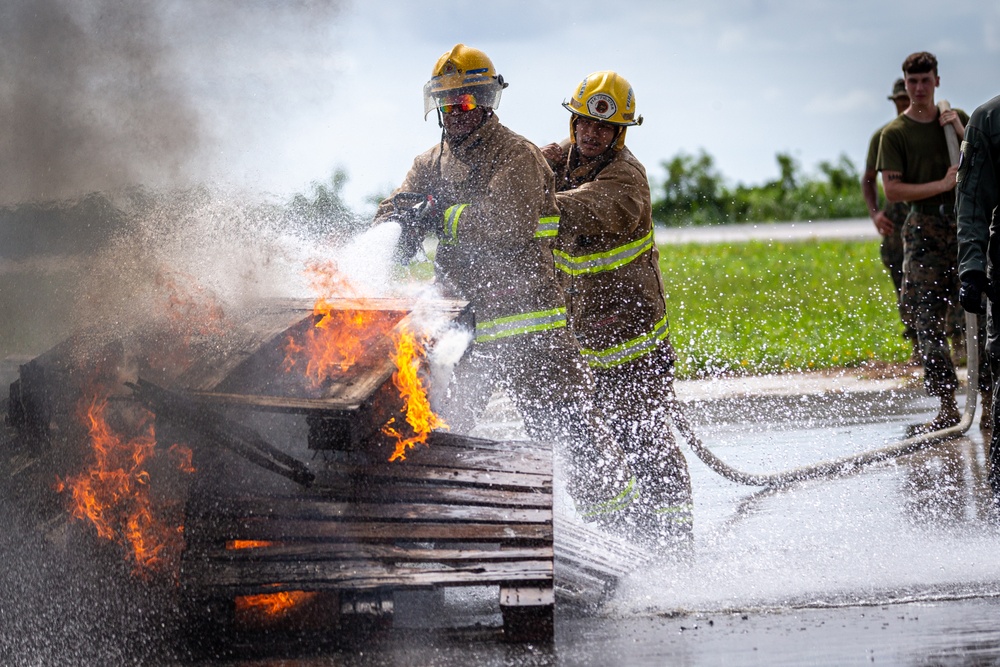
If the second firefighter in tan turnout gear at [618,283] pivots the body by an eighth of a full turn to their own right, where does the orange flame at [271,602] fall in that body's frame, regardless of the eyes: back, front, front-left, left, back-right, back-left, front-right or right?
front-left

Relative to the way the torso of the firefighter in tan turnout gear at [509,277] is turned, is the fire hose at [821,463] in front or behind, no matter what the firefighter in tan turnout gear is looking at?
behind

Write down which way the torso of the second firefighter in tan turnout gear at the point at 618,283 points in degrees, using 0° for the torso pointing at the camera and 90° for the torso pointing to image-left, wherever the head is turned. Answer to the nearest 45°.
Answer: approximately 45°

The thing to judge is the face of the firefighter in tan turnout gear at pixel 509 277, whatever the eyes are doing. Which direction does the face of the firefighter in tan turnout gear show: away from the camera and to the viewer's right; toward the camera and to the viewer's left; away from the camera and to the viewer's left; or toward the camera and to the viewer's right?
toward the camera and to the viewer's left

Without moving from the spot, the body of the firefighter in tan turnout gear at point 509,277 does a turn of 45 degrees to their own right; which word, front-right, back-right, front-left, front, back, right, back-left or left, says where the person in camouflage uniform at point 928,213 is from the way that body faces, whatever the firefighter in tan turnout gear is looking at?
back-right

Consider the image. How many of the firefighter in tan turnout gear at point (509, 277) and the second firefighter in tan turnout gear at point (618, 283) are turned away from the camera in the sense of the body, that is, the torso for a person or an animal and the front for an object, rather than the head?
0

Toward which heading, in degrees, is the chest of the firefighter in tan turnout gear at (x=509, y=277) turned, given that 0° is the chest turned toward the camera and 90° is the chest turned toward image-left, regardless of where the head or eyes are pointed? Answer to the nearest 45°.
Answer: approximately 45°

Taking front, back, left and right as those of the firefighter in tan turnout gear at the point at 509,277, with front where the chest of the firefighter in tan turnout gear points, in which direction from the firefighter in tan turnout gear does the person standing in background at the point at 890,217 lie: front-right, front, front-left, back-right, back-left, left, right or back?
back

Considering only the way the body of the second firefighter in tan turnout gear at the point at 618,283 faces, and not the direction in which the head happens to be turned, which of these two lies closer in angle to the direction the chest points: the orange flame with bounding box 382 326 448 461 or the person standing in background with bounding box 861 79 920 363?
the orange flame

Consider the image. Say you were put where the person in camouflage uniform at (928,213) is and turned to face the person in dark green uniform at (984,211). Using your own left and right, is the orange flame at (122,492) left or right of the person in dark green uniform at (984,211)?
right

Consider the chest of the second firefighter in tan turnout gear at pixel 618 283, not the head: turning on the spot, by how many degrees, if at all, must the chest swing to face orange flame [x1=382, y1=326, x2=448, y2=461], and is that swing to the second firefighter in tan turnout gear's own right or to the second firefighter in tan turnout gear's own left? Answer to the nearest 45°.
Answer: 0° — they already face it

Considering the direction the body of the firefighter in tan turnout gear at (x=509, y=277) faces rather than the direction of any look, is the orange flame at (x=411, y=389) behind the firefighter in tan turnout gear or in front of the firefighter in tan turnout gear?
in front

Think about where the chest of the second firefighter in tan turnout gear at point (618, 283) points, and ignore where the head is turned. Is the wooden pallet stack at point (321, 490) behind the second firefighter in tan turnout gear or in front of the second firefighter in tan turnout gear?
in front

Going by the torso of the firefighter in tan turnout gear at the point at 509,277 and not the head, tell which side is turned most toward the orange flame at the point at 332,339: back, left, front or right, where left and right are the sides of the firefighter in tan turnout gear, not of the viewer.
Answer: front
